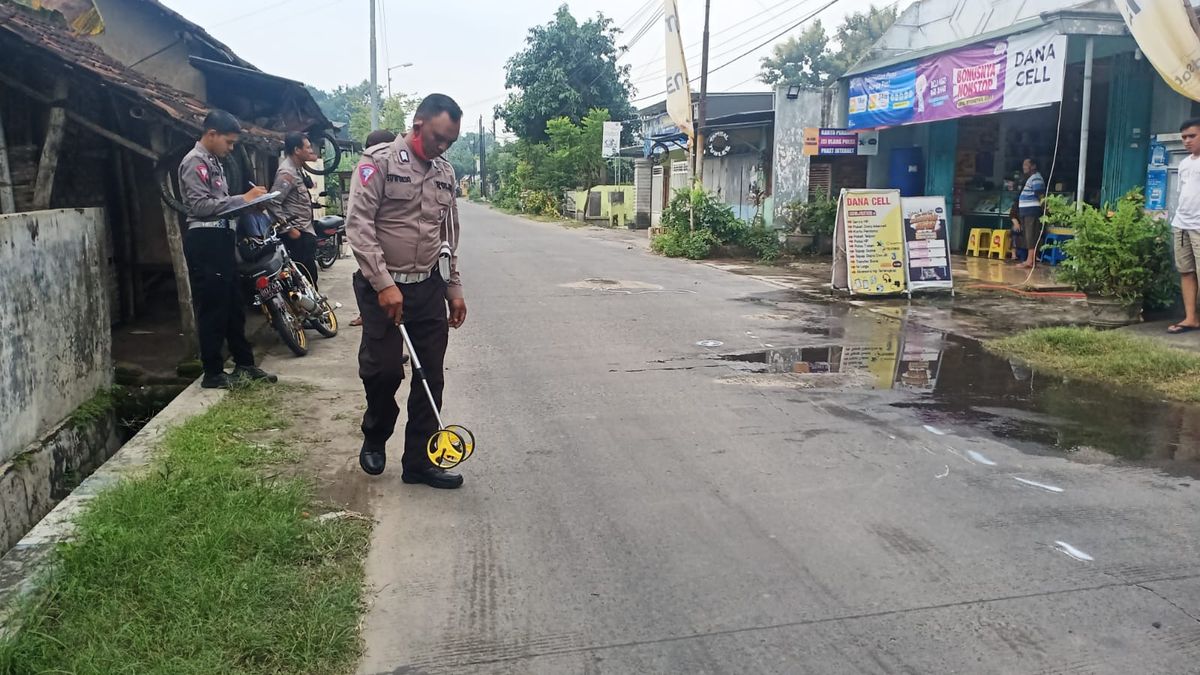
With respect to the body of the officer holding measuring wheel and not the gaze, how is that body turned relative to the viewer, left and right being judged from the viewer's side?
facing the viewer and to the right of the viewer

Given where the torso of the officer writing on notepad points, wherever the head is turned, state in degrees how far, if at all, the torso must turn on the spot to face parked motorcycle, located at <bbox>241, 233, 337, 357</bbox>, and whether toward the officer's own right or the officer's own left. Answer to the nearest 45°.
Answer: approximately 90° to the officer's own left

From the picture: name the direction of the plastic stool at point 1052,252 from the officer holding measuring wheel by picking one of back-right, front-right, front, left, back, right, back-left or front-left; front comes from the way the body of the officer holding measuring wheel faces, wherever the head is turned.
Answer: left

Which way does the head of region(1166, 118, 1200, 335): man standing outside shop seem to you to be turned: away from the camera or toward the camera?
toward the camera

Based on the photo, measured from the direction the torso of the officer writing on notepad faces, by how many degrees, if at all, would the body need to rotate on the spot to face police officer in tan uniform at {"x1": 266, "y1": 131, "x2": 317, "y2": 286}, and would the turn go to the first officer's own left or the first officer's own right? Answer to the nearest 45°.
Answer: approximately 90° to the first officer's own left

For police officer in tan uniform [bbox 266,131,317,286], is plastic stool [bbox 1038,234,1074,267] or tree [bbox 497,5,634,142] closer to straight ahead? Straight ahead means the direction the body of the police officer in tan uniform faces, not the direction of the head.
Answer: the plastic stool

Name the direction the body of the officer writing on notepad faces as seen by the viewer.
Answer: to the viewer's right

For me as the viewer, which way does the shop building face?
facing the viewer and to the left of the viewer

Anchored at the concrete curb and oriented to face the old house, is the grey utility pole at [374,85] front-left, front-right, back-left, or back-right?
front-right
